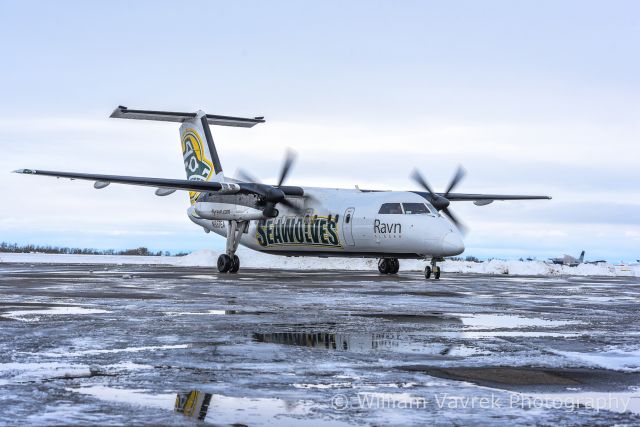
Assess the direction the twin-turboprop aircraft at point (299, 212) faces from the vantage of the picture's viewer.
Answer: facing the viewer and to the right of the viewer
